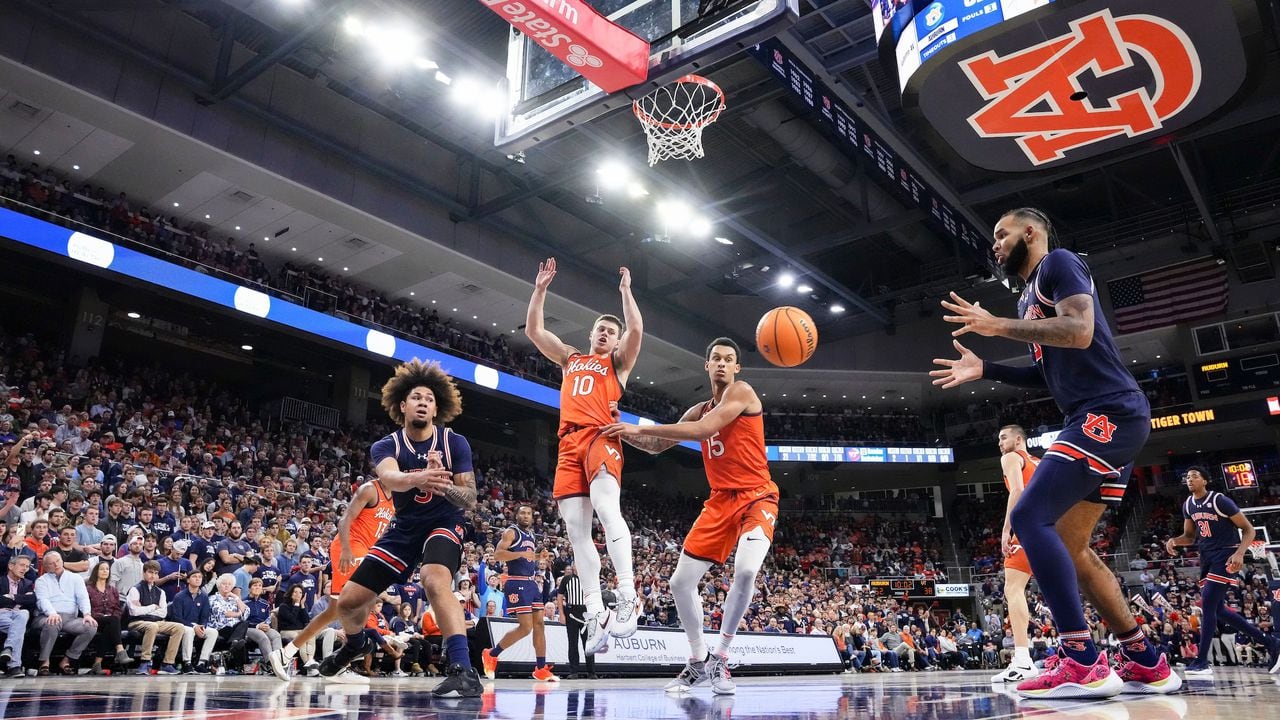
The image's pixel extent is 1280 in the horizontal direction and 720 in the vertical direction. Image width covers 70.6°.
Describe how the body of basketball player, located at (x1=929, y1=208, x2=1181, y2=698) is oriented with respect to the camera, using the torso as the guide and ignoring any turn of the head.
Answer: to the viewer's left

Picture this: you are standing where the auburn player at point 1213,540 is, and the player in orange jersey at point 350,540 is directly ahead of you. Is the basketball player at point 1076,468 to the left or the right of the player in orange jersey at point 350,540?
left

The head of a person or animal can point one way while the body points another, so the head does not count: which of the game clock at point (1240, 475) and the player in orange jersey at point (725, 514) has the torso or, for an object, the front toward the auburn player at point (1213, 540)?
the game clock

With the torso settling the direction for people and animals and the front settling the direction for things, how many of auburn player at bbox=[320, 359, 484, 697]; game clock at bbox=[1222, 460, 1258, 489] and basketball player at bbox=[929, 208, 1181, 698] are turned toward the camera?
2

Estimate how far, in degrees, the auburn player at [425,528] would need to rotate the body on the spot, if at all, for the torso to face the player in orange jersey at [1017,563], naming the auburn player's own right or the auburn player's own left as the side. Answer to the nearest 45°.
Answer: approximately 90° to the auburn player's own left

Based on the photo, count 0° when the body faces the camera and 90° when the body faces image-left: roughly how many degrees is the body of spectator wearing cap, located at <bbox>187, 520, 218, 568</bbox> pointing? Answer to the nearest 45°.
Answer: approximately 315°

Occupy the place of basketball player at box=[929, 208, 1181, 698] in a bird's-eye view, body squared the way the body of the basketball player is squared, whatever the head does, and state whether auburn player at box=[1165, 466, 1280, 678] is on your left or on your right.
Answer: on your right

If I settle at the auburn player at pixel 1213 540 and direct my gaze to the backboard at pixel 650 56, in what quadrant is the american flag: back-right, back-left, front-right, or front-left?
back-right

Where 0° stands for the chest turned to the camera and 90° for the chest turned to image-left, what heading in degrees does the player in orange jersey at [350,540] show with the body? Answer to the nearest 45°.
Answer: approximately 315°
